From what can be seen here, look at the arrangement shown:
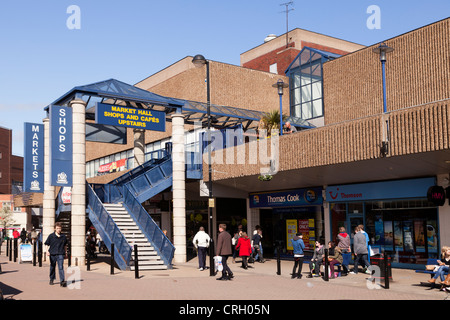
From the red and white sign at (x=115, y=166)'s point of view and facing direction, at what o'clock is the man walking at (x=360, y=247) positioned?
The man walking is roughly at 10 o'clock from the red and white sign.

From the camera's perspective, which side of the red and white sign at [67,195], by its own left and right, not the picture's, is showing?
front

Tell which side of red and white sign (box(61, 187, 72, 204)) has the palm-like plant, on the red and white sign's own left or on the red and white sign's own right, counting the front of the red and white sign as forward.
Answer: on the red and white sign's own left

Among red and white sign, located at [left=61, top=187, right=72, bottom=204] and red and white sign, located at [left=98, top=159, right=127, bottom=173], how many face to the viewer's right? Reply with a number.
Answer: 0

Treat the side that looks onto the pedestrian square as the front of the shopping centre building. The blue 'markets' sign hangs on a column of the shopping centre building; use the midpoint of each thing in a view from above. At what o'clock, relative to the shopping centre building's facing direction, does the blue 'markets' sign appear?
The blue 'markets' sign is roughly at 2 o'clock from the shopping centre building.

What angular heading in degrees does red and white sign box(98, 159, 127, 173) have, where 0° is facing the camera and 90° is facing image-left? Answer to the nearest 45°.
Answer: approximately 45°

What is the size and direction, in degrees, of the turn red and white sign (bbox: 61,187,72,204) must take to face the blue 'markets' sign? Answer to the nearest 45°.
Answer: approximately 135° to its right

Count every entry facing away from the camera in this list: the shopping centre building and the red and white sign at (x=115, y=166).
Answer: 0

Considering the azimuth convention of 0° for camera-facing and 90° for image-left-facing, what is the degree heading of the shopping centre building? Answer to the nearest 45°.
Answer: approximately 45°

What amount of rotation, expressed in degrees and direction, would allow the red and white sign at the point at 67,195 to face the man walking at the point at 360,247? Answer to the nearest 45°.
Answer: approximately 45° to its left
